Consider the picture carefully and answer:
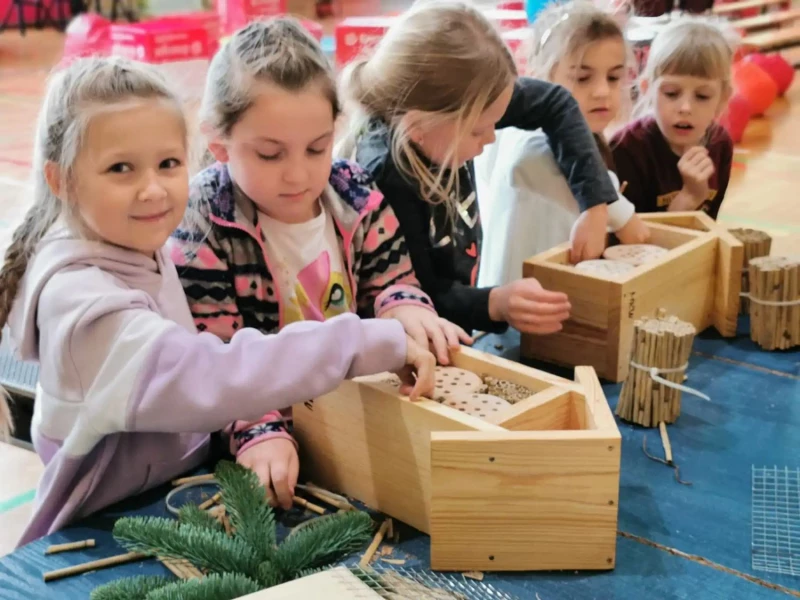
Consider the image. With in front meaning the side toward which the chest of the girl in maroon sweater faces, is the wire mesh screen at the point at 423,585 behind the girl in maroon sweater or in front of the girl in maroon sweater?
in front

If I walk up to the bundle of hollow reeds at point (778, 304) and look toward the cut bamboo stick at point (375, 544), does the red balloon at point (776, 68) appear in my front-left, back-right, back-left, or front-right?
back-right

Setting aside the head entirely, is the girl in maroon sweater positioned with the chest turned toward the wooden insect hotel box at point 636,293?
yes

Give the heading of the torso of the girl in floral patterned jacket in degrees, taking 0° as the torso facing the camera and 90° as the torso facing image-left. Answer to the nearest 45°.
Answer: approximately 315°

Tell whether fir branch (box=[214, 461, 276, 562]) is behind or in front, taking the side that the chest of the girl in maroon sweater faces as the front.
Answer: in front

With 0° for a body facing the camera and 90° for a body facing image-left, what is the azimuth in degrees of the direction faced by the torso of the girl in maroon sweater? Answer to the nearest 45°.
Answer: approximately 0°

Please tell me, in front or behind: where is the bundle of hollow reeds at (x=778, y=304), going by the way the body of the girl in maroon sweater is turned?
in front
